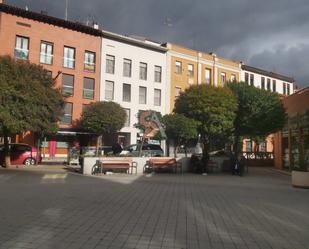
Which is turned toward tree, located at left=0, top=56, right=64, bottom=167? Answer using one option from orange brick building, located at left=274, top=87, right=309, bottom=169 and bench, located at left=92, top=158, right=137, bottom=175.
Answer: the orange brick building

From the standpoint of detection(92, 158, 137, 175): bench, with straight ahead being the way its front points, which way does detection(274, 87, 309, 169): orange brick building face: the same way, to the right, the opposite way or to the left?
to the right

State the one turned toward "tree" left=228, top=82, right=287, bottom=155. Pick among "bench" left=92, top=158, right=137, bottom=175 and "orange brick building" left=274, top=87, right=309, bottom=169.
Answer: the orange brick building

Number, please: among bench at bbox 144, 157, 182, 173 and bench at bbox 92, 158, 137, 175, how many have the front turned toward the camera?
2

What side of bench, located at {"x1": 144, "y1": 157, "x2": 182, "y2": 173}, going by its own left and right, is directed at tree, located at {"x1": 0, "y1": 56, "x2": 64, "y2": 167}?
right

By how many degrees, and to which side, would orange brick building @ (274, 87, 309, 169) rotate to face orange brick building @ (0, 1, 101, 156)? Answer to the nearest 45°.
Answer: approximately 45° to its right

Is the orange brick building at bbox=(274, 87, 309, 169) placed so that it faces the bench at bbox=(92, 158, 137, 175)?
yes

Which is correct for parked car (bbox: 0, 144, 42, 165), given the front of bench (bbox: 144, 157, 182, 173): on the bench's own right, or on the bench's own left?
on the bench's own right

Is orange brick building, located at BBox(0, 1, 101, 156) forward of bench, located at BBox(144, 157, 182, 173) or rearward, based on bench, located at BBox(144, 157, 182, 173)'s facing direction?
rearward

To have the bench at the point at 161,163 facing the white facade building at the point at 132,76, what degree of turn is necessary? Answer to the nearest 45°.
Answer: approximately 180°
